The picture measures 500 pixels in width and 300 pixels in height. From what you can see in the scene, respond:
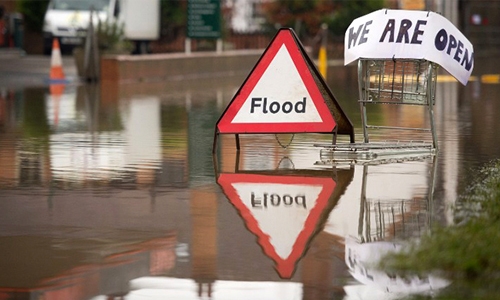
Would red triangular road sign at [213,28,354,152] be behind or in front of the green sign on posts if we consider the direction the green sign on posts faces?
in front

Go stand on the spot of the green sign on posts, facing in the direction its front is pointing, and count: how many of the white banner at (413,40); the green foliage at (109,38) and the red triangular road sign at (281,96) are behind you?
0

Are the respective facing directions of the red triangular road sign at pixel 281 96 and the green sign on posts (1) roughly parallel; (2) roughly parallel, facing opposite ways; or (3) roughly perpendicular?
roughly parallel

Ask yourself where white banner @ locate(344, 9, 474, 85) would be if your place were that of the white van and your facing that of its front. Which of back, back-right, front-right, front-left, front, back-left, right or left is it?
front-left

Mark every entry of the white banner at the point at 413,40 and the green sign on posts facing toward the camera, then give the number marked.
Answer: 2

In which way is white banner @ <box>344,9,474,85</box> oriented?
toward the camera

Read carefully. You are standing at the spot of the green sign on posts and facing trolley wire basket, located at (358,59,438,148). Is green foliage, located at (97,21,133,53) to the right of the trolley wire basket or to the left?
right

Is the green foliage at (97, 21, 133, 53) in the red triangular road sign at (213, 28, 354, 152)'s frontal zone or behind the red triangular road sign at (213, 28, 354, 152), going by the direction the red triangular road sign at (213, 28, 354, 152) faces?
behind

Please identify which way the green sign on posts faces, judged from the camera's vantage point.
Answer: facing the viewer

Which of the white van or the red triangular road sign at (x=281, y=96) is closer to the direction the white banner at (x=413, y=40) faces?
the red triangular road sign

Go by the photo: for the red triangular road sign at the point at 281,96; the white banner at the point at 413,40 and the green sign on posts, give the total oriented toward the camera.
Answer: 3

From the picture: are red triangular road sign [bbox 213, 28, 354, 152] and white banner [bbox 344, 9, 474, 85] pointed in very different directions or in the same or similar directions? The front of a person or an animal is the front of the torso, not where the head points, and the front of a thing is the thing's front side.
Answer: same or similar directions

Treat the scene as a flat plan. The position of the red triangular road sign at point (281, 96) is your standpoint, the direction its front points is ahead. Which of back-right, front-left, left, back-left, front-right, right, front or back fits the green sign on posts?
back

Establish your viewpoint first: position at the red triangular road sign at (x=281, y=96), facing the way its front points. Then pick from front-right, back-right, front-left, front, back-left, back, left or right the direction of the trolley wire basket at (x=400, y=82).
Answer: left

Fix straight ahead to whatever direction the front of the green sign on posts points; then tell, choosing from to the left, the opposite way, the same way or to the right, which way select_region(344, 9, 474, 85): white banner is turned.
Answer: the same way

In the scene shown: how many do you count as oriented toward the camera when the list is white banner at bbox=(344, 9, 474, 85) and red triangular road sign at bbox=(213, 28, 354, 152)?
2
